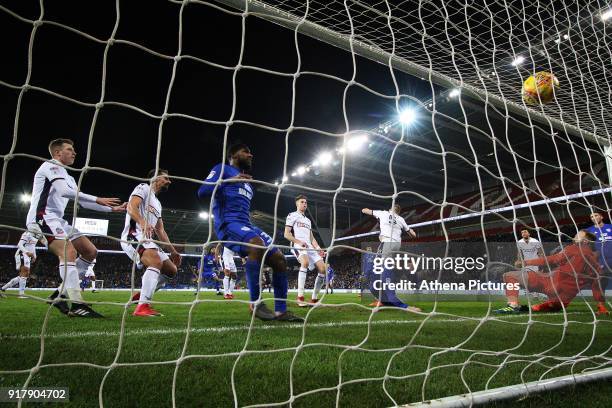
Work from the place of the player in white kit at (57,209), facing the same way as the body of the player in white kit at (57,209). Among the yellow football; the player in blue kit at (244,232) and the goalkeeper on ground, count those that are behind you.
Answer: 0

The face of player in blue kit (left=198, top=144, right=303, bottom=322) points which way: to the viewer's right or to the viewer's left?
to the viewer's right

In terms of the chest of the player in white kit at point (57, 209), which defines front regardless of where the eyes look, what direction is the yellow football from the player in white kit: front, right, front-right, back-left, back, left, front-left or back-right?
front-right

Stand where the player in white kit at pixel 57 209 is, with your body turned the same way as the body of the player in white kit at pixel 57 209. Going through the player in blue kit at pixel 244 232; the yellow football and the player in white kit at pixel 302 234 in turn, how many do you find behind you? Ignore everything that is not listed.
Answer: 0

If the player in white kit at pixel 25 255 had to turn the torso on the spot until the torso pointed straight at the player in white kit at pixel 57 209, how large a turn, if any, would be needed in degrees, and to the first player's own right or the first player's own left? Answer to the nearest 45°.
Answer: approximately 90° to the first player's own right

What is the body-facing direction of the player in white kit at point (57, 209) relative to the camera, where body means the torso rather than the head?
to the viewer's right

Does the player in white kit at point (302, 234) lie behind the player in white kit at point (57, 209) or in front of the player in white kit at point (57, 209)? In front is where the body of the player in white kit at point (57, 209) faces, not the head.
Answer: in front

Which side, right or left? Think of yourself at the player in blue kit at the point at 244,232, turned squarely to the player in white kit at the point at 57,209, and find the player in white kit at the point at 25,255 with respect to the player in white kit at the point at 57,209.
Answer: right

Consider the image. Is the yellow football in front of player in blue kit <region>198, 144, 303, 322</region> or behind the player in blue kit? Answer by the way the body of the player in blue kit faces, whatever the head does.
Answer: in front

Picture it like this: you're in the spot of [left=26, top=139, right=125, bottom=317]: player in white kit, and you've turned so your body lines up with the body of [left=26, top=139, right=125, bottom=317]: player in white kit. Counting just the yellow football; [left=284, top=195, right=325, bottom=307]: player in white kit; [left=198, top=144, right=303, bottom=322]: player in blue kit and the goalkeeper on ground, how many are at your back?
0

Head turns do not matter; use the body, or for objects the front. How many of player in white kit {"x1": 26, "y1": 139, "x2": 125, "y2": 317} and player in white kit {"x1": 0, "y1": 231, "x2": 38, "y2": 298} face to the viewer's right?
2

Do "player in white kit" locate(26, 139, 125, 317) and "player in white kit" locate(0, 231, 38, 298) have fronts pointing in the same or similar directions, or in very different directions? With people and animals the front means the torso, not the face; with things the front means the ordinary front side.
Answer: same or similar directions
